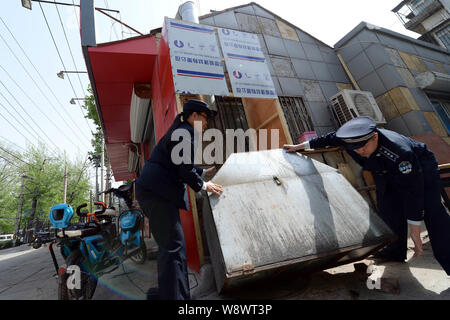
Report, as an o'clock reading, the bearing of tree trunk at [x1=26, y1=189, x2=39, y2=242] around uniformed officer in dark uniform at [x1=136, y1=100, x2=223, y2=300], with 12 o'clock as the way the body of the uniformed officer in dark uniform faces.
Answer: The tree trunk is roughly at 8 o'clock from the uniformed officer in dark uniform.

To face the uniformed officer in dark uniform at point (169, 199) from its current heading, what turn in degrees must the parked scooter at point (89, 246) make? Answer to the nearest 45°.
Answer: approximately 135° to its right

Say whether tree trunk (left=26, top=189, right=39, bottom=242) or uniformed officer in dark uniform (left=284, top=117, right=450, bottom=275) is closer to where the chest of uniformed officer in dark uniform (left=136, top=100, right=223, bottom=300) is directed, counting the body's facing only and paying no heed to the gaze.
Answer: the uniformed officer in dark uniform

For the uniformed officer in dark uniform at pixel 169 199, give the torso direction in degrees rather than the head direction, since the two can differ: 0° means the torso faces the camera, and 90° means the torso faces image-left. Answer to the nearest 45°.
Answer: approximately 270°

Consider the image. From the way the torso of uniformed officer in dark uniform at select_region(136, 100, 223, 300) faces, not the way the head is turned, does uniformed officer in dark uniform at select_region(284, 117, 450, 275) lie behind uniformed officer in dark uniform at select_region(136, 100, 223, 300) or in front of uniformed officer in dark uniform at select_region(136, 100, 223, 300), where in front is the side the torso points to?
in front

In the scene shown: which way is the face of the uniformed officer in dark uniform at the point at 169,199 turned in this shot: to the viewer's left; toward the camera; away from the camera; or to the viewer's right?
to the viewer's right

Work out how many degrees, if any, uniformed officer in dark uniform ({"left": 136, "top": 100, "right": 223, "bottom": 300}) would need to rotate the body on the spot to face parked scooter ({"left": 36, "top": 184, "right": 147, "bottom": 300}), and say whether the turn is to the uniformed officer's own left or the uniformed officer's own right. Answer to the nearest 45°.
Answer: approximately 135° to the uniformed officer's own left

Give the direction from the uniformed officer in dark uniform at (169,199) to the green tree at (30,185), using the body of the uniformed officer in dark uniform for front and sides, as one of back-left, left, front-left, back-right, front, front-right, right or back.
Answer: back-left
